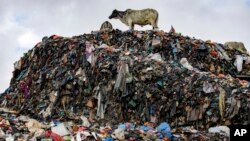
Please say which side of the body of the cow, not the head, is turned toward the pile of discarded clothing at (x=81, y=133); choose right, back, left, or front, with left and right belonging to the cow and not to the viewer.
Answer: left

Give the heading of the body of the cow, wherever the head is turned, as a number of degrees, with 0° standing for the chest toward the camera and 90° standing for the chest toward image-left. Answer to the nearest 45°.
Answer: approximately 90°

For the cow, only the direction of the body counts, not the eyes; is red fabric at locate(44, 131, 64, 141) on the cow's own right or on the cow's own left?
on the cow's own left
